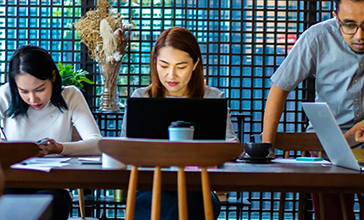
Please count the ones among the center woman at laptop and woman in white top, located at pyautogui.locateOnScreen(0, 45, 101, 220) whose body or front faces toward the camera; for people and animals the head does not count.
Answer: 2

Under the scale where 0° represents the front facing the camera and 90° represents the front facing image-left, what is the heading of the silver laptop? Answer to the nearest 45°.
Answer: approximately 225°

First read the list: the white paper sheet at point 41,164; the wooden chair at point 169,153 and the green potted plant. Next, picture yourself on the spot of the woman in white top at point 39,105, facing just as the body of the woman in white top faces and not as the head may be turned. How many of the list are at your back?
1

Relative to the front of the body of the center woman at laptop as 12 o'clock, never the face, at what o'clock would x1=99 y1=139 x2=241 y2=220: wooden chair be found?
The wooden chair is roughly at 12 o'clock from the center woman at laptop.

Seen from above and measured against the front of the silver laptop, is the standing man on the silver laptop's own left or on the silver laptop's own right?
on the silver laptop's own left

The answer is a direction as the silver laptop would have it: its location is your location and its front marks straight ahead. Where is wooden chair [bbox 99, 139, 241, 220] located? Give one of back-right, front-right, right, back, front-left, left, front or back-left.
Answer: back

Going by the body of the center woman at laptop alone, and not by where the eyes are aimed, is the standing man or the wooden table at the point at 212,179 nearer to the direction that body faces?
the wooden table

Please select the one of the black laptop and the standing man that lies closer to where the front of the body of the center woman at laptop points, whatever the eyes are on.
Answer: the black laptop

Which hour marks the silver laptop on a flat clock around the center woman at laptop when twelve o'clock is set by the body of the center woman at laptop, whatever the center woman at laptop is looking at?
The silver laptop is roughly at 11 o'clock from the center woman at laptop.

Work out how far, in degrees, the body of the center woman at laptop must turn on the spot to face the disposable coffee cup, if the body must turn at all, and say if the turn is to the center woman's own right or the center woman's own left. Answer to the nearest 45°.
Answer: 0° — they already face it

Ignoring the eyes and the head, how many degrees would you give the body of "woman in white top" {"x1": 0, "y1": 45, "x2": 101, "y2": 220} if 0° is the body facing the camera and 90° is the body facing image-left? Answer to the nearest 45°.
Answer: approximately 0°

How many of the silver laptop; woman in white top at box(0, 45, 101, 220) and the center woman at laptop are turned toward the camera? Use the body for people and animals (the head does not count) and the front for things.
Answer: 2
